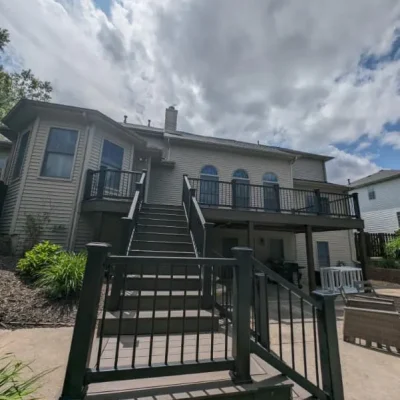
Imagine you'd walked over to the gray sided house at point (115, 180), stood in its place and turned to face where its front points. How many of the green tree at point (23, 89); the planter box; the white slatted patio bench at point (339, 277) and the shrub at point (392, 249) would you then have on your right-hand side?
3

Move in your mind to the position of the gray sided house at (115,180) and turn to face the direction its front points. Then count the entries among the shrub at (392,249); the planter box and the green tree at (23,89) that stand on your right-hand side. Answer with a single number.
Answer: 2

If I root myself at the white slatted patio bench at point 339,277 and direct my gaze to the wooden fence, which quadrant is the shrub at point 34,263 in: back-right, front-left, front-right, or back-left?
back-left

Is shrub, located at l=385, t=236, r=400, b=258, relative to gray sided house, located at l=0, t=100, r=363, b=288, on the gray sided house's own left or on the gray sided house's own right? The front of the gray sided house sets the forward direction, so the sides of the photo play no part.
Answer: on the gray sided house's own right

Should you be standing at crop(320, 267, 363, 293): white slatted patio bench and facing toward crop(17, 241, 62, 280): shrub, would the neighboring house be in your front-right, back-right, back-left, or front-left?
back-right

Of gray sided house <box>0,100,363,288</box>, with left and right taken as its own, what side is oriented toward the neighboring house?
right

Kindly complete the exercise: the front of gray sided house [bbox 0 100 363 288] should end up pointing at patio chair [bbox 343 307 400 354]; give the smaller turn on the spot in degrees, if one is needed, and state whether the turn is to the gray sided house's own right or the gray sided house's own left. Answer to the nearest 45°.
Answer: approximately 135° to the gray sided house's own right

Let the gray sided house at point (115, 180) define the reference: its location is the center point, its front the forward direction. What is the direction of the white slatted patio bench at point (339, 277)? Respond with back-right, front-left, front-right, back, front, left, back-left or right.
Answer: right

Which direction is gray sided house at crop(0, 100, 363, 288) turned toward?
away from the camera

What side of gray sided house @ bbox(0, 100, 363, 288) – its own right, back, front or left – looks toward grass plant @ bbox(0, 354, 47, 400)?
back

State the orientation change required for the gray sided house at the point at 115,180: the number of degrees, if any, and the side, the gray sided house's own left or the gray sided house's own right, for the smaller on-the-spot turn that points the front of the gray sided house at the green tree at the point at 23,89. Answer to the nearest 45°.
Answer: approximately 45° to the gray sided house's own left
